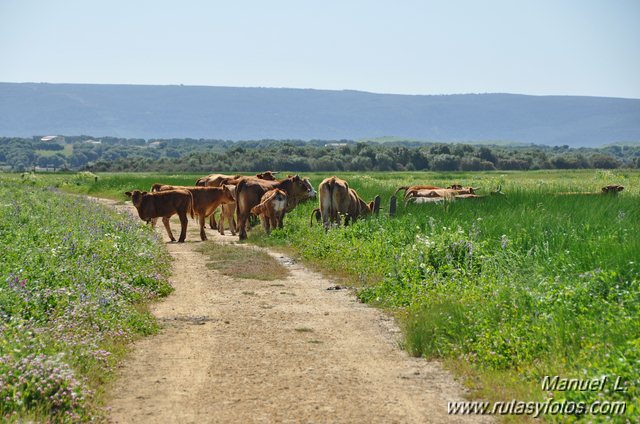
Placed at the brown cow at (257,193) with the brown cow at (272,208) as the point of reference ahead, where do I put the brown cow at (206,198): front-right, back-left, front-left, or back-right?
back-right

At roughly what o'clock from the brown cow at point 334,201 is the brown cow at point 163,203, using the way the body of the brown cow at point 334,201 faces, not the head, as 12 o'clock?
the brown cow at point 163,203 is roughly at 8 o'clock from the brown cow at point 334,201.

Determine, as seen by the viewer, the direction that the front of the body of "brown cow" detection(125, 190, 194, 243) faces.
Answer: to the viewer's left

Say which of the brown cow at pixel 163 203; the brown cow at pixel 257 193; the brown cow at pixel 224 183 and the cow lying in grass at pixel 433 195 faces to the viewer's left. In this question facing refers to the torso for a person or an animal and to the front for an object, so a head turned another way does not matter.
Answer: the brown cow at pixel 163 203

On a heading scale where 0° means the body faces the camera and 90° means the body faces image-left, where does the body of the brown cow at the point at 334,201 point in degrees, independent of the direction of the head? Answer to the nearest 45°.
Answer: approximately 225°

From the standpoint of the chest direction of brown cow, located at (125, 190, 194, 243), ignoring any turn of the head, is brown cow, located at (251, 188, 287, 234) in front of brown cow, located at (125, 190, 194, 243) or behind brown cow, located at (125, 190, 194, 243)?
behind

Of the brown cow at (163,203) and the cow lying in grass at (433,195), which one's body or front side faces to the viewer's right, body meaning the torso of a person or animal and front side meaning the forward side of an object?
the cow lying in grass

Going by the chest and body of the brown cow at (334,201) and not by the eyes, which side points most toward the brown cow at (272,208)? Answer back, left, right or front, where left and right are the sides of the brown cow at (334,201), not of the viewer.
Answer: left

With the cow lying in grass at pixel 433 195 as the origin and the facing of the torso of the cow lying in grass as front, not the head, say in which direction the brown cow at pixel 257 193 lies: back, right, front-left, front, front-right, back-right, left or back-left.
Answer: back

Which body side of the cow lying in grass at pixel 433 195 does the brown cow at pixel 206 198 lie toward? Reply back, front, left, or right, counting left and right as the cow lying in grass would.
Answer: back

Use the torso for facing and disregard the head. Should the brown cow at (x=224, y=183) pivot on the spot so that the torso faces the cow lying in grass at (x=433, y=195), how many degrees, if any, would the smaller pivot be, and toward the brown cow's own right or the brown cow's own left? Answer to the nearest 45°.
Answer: approximately 45° to the brown cow's own right

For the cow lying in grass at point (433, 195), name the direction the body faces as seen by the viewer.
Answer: to the viewer's right

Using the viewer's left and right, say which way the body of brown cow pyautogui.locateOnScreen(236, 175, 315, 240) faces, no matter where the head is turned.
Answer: facing away from the viewer and to the right of the viewer
